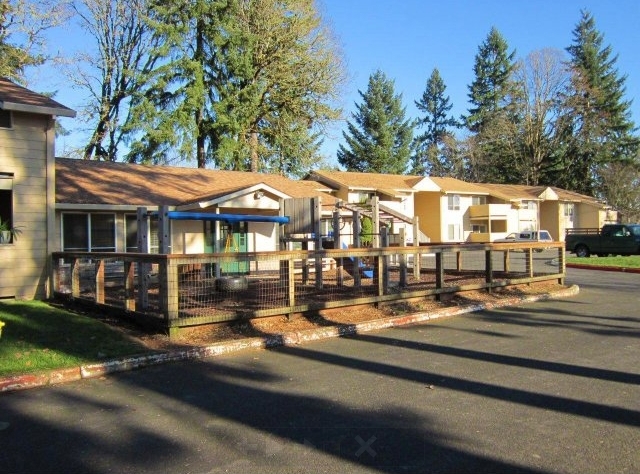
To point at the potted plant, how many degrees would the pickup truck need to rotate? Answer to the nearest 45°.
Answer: approximately 135° to its right

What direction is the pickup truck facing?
to the viewer's right

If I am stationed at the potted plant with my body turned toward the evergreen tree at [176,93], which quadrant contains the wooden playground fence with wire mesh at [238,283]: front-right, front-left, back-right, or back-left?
back-right

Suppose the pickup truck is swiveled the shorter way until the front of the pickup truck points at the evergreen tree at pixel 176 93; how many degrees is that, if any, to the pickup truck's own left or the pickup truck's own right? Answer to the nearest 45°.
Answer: approximately 180°

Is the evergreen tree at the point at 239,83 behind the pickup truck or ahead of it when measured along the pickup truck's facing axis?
behind

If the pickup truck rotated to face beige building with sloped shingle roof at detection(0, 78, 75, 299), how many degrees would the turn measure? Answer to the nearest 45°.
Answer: approximately 135° to its right

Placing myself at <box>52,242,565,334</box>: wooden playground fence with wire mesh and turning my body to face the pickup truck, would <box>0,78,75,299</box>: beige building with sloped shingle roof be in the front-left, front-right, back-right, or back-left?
back-left

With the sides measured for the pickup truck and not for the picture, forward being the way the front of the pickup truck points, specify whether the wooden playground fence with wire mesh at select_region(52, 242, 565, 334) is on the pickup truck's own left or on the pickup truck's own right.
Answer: on the pickup truck's own right
